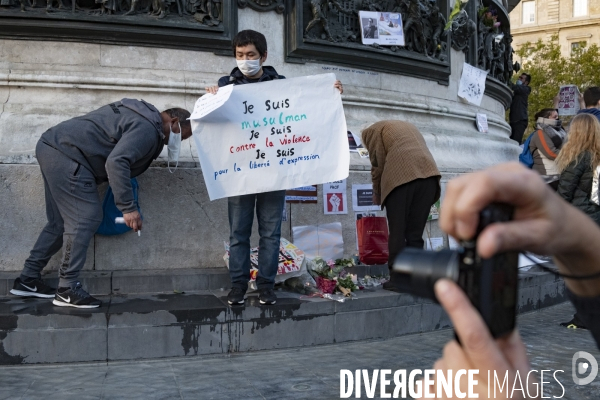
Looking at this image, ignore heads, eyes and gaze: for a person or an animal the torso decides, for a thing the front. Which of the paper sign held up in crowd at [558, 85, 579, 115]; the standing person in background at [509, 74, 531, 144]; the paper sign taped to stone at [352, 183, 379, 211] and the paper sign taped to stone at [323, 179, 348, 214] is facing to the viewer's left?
the standing person in background

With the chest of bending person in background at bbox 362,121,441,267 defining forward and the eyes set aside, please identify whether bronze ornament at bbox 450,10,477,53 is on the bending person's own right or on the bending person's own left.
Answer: on the bending person's own right

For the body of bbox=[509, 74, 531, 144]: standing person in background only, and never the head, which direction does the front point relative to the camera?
to the viewer's left

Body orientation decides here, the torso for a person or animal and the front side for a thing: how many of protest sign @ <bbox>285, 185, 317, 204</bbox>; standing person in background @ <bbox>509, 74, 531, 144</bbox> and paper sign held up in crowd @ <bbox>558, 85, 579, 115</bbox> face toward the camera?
2

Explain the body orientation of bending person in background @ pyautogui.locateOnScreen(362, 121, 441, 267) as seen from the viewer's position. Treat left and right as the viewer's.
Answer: facing away from the viewer and to the left of the viewer

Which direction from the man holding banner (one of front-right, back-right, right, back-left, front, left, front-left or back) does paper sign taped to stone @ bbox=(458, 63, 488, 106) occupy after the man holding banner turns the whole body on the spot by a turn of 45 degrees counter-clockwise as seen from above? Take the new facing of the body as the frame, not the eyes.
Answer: left

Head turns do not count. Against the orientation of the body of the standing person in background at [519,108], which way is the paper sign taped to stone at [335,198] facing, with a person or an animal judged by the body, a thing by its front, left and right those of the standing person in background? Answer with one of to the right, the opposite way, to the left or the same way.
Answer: to the left

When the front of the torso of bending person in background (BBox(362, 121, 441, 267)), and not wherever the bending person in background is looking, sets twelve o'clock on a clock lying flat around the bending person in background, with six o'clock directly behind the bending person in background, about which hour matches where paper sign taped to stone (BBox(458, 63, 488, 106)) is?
The paper sign taped to stone is roughly at 2 o'clock from the bending person in background.

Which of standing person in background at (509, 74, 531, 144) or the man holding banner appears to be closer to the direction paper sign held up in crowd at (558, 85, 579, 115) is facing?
the man holding banner
